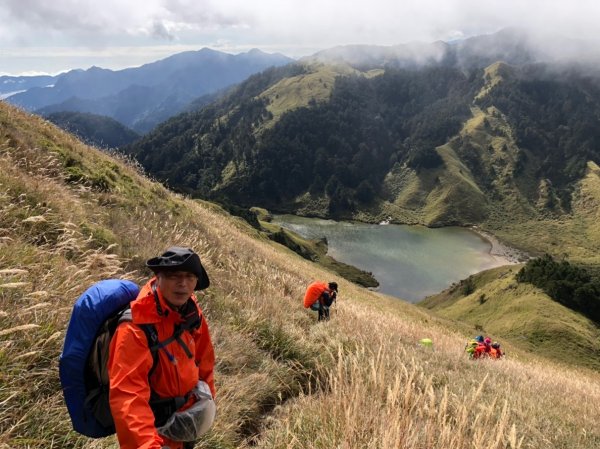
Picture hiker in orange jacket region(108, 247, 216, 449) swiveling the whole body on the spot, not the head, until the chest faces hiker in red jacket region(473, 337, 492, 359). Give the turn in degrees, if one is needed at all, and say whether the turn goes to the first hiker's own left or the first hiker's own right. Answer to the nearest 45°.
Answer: approximately 90° to the first hiker's own left

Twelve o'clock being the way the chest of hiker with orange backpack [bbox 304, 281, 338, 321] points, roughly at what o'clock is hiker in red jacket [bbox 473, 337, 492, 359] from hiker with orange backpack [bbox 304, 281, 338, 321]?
hiker in red jacket [bbox 473, 337, 492, 359] is roughly at 11 o'clock from hiker with orange backpack [bbox 304, 281, 338, 321].

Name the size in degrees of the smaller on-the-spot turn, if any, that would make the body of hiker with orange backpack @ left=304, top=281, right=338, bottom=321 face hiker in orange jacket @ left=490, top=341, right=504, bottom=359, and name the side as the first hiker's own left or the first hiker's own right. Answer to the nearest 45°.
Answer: approximately 45° to the first hiker's own left

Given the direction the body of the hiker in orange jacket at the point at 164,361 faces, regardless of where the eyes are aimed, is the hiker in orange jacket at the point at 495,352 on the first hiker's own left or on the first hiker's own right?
on the first hiker's own left

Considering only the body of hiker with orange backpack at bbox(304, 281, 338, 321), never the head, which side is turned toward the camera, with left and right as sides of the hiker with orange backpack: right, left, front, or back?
right

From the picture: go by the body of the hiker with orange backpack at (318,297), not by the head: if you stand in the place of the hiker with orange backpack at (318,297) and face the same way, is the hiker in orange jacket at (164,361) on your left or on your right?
on your right
